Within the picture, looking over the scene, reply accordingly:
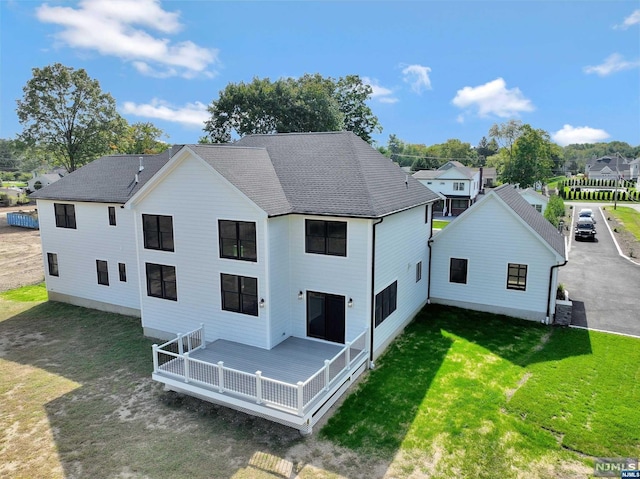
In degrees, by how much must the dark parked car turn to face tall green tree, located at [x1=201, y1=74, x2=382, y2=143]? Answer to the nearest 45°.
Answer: approximately 90° to its right

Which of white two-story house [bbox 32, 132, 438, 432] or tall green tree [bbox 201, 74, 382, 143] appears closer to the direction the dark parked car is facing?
the white two-story house

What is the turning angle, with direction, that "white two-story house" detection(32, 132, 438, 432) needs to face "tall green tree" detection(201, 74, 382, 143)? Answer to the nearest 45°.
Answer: approximately 45° to its left

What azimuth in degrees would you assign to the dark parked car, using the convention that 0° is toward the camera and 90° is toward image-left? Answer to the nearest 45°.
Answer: approximately 0°

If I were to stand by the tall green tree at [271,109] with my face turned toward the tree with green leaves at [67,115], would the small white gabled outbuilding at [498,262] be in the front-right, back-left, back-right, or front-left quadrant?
back-left

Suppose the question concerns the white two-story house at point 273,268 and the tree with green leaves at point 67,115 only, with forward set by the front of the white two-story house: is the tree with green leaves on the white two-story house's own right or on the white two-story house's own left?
on the white two-story house's own left

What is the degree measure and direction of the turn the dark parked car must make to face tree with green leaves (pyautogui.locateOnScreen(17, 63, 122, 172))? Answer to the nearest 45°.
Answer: approximately 90° to its right

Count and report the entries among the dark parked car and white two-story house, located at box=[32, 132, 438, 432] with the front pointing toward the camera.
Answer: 1

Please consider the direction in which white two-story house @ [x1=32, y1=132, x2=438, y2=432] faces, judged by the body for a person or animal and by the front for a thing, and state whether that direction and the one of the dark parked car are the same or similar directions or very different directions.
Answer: very different directions

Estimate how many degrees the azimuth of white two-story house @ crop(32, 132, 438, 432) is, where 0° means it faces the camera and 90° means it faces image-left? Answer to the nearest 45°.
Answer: approximately 225°
